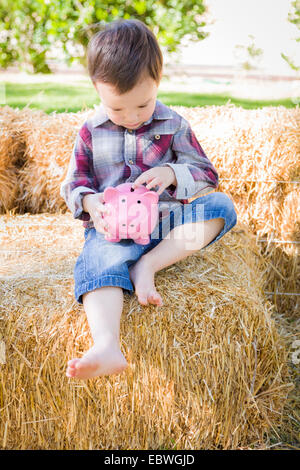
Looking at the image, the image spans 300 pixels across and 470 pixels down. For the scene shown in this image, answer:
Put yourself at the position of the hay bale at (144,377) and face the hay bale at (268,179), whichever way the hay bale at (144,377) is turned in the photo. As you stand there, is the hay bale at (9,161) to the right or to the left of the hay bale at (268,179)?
left

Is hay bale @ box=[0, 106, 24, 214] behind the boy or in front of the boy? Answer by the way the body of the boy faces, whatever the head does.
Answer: behind

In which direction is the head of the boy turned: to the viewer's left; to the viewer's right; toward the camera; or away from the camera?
toward the camera

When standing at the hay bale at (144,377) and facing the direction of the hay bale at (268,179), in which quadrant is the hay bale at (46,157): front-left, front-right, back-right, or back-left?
front-left

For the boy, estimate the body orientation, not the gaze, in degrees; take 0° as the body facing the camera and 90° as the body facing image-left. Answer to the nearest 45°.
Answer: approximately 0°

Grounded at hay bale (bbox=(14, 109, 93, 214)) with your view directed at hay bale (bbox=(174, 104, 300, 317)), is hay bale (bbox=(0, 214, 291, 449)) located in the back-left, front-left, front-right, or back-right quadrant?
front-right

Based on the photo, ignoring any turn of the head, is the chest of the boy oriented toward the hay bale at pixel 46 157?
no

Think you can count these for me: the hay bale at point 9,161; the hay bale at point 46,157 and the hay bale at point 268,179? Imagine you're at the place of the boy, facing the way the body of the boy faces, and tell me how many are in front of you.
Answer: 0

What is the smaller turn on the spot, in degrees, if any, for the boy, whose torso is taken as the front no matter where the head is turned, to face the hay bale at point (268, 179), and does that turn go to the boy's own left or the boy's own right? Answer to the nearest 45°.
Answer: approximately 135° to the boy's own left

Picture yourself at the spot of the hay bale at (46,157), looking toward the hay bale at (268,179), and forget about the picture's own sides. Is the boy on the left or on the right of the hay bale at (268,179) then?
right
